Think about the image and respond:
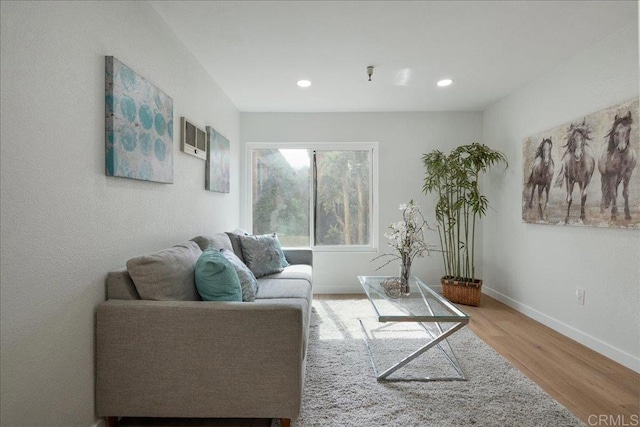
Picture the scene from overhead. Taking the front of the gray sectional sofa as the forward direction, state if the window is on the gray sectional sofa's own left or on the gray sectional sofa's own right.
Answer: on the gray sectional sofa's own left

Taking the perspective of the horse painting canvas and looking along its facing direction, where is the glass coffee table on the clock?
The glass coffee table is roughly at 12 o'clock from the horse painting canvas.

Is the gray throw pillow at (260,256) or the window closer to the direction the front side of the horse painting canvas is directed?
the gray throw pillow

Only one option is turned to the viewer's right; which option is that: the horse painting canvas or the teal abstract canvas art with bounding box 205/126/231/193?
the teal abstract canvas art

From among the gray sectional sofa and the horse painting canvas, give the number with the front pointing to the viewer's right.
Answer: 1

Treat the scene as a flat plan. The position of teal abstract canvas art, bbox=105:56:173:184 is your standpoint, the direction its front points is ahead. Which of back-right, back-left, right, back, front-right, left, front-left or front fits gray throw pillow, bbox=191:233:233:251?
left

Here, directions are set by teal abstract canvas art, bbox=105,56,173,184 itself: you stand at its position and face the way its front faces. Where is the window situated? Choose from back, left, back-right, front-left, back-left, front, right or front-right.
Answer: left

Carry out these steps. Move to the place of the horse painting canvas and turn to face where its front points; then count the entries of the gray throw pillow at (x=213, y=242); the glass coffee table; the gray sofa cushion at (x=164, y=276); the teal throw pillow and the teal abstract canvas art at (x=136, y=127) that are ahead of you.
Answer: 5

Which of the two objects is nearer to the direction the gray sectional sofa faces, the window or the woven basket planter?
the woven basket planter

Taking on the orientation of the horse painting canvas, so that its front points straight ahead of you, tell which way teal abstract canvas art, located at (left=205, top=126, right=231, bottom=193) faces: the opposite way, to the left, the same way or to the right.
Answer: the opposite way

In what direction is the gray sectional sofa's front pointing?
to the viewer's right

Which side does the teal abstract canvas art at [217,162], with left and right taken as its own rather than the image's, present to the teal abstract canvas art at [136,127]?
right

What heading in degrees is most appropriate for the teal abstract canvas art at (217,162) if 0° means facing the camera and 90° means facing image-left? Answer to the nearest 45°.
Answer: approximately 270°
